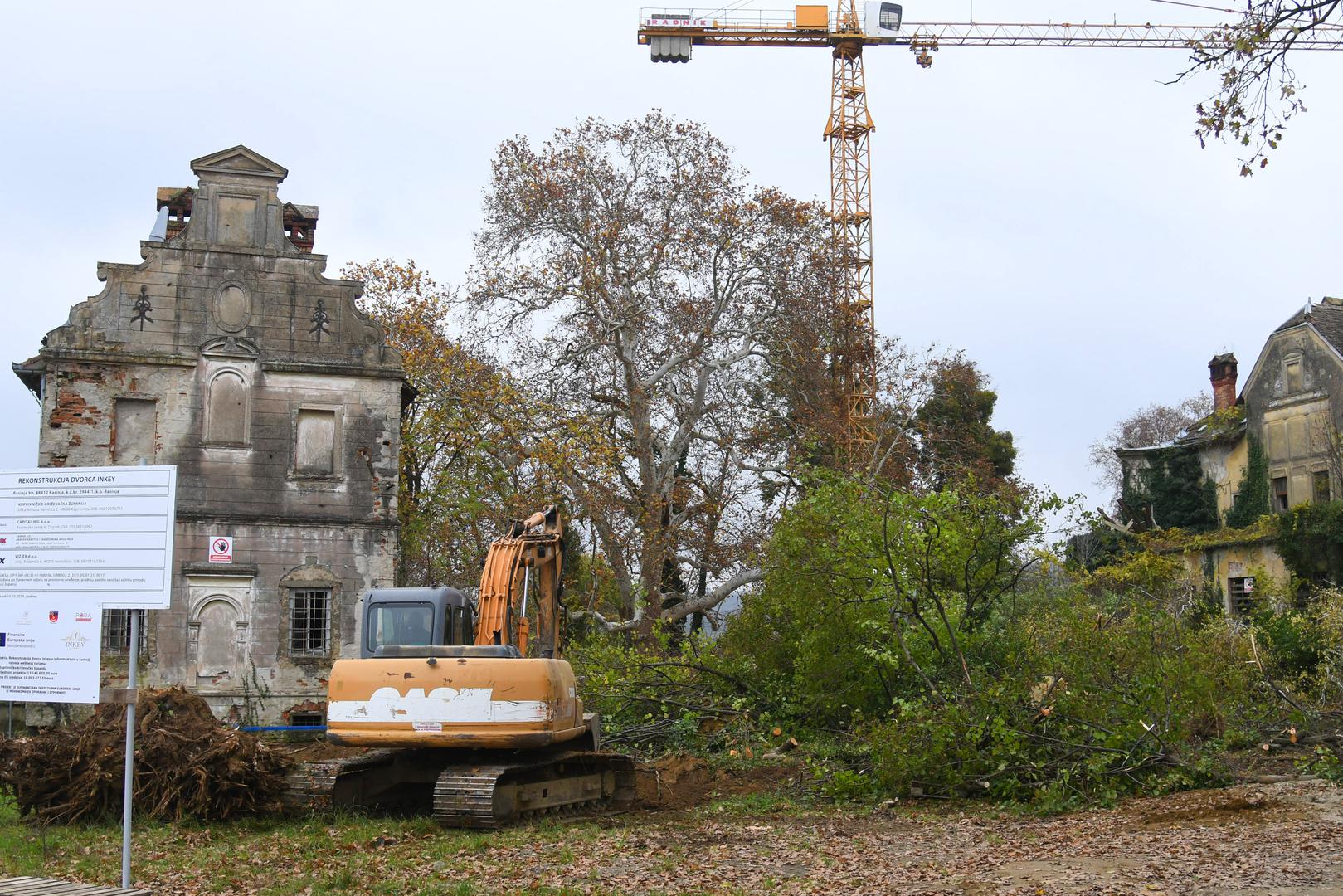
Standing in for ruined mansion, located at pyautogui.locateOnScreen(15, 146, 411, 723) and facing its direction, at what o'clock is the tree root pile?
The tree root pile is roughly at 12 o'clock from the ruined mansion.

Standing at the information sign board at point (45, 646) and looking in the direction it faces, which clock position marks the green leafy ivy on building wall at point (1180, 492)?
The green leafy ivy on building wall is roughly at 8 o'clock from the information sign board.

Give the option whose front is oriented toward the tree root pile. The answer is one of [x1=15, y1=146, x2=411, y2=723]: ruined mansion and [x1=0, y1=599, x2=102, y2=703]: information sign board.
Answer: the ruined mansion

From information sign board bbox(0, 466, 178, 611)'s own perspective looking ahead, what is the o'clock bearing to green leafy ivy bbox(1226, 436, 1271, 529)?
The green leafy ivy is roughly at 8 o'clock from the information sign board.

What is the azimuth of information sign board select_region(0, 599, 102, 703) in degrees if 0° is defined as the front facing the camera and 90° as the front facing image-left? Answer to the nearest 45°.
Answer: approximately 0°

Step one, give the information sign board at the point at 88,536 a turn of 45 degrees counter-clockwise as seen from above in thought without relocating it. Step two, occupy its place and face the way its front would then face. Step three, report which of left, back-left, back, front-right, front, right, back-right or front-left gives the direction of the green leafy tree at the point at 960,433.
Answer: left

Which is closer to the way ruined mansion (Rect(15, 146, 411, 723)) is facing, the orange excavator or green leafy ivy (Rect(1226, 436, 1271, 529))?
the orange excavator

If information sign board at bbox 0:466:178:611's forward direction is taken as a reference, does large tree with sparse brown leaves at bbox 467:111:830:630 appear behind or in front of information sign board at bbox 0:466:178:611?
behind
